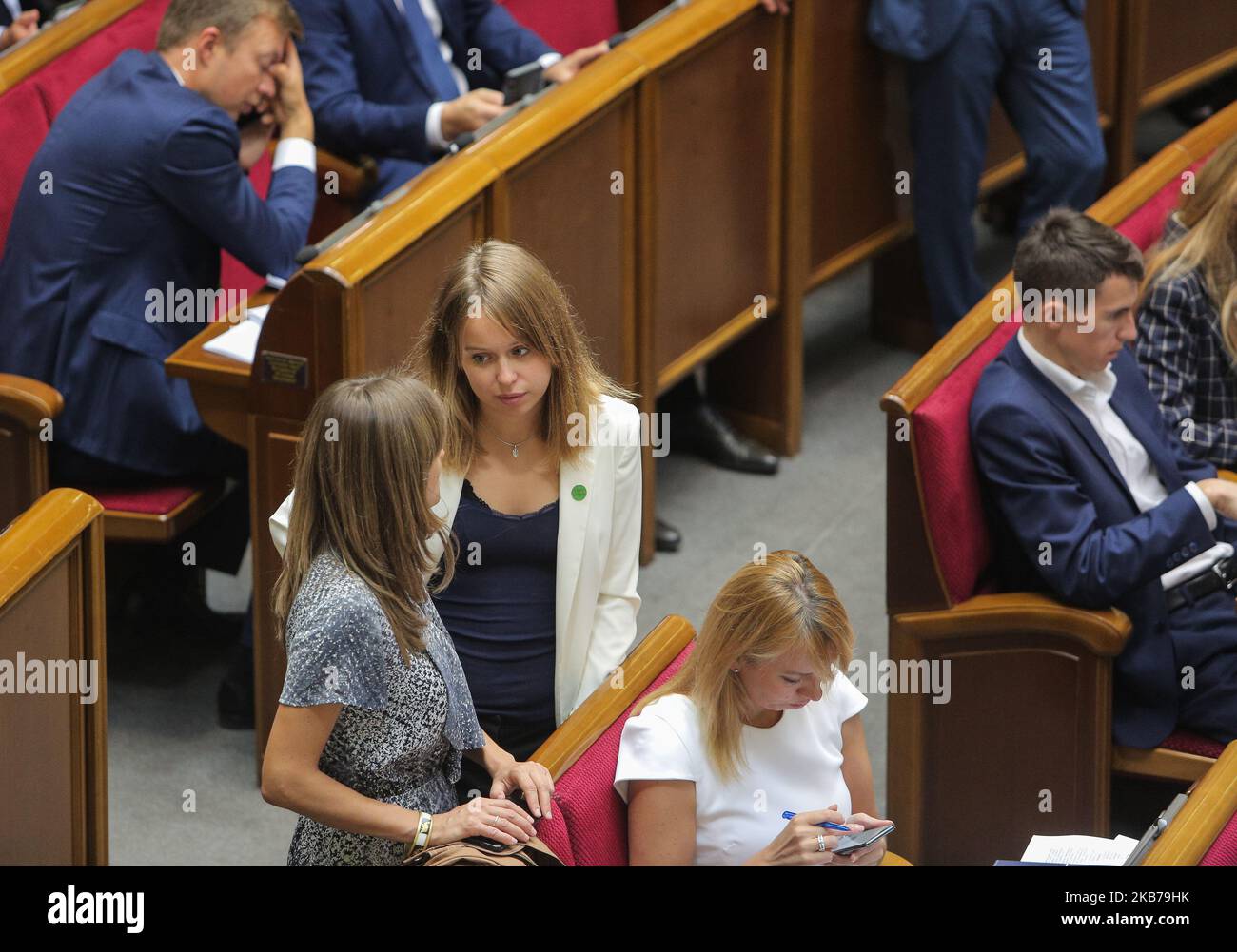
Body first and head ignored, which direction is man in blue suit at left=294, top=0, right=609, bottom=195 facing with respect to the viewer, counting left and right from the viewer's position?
facing the viewer and to the right of the viewer

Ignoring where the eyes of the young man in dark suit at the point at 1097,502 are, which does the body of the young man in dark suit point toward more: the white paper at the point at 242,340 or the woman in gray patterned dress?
the woman in gray patterned dress

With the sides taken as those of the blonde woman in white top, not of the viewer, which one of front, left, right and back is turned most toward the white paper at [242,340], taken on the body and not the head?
back

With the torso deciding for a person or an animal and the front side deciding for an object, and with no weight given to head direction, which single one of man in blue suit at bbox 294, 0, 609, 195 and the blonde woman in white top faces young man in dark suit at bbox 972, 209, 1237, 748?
the man in blue suit

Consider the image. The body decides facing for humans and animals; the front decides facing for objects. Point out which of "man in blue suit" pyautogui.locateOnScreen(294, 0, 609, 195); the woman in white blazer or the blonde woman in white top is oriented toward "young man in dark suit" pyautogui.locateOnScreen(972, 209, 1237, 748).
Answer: the man in blue suit

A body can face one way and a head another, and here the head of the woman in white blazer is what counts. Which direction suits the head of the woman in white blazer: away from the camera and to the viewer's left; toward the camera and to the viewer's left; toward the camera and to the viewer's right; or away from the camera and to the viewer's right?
toward the camera and to the viewer's left

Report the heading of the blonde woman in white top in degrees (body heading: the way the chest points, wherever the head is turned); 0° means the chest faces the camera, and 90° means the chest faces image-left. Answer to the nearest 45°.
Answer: approximately 315°

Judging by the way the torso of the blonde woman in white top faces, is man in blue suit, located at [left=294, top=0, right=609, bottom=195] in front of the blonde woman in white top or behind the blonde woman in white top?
behind

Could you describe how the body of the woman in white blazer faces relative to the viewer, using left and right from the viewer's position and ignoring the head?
facing the viewer

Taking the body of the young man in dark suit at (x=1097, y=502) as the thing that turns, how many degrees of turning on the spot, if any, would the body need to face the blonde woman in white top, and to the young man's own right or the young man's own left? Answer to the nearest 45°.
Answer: approximately 90° to the young man's own right

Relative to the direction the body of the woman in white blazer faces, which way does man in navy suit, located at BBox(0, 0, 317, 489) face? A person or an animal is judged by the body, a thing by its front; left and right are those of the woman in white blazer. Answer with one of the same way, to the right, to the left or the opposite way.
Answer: to the left

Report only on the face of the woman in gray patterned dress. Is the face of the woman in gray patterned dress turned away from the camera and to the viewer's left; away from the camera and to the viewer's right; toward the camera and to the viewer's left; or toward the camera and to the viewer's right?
away from the camera and to the viewer's right
